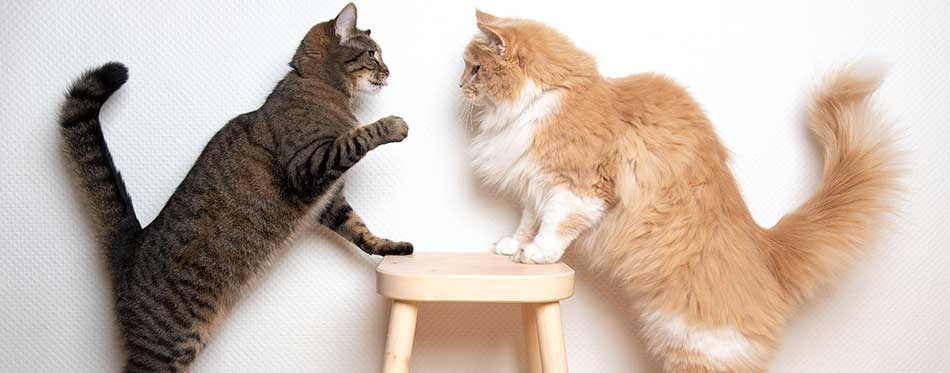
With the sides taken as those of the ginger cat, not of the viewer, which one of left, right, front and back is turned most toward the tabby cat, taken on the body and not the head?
front

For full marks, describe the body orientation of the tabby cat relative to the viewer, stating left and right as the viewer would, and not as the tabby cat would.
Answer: facing to the right of the viewer

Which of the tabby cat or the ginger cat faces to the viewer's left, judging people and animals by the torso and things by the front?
the ginger cat

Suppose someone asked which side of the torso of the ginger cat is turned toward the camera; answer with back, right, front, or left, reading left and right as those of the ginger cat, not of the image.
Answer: left

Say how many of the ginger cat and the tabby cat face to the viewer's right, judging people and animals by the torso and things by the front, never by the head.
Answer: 1

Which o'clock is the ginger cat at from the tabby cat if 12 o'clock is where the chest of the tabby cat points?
The ginger cat is roughly at 1 o'clock from the tabby cat.
